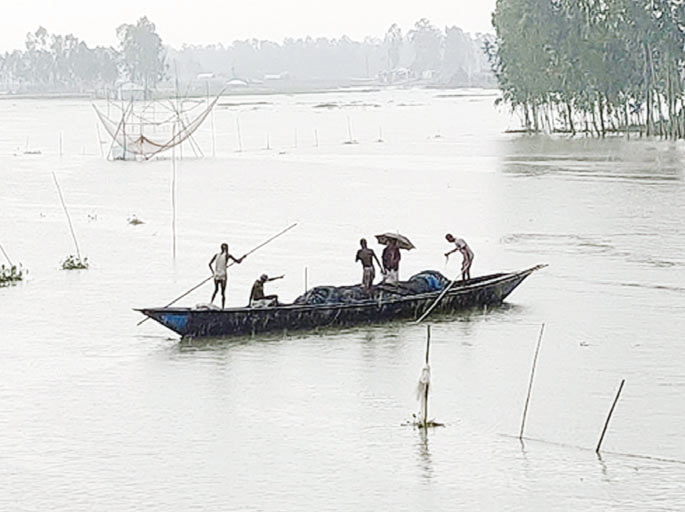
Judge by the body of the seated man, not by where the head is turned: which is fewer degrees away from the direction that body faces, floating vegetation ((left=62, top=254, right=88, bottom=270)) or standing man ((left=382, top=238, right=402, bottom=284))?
the standing man

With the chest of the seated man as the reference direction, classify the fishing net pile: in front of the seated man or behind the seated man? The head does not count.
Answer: in front

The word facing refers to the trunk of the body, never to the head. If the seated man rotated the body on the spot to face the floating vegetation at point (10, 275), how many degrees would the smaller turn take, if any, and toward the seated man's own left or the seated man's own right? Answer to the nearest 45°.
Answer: approximately 135° to the seated man's own left

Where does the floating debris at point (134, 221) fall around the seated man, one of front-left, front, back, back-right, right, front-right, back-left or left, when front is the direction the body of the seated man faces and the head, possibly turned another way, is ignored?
left

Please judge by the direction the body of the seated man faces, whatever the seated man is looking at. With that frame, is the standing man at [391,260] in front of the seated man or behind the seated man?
in front

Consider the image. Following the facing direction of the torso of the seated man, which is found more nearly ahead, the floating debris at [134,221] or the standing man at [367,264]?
the standing man

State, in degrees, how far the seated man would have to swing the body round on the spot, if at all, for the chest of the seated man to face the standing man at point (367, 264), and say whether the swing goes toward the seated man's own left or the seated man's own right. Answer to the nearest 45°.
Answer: approximately 45° to the seated man's own left

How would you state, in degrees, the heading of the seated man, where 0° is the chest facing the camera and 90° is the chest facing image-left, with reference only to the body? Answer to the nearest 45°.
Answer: approximately 270°
